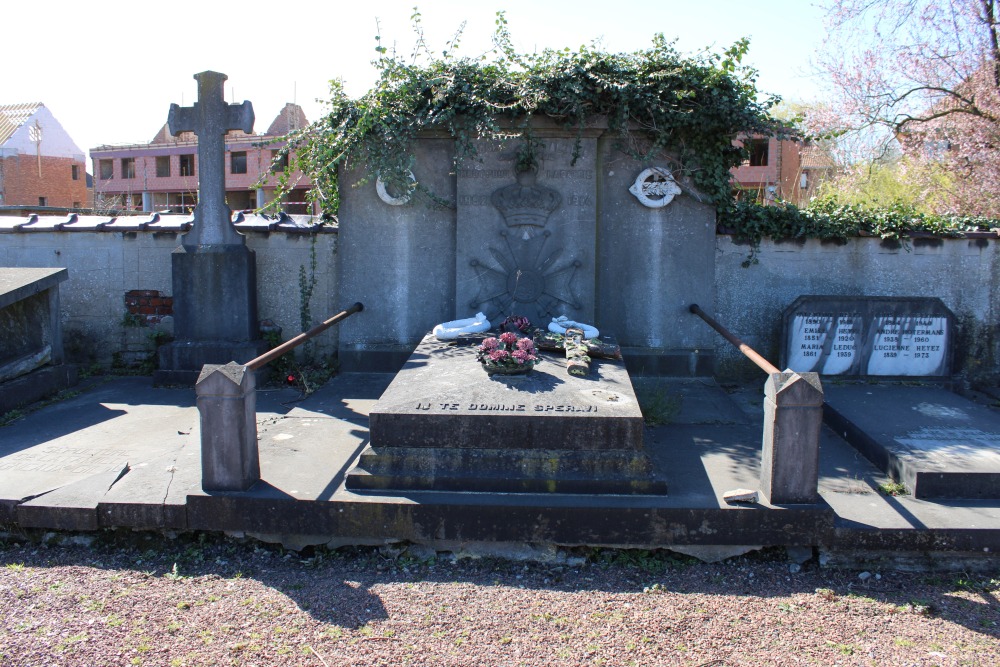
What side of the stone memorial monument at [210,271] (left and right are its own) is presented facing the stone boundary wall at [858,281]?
left

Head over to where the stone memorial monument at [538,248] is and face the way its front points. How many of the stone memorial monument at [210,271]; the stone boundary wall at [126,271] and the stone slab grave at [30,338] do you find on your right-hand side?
3

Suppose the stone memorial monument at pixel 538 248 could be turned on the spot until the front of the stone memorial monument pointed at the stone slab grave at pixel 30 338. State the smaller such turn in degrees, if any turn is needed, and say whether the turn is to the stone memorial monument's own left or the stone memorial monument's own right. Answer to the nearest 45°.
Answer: approximately 90° to the stone memorial monument's own right

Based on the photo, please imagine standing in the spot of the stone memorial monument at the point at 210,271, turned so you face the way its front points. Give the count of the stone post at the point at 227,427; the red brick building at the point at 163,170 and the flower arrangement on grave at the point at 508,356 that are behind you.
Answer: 1

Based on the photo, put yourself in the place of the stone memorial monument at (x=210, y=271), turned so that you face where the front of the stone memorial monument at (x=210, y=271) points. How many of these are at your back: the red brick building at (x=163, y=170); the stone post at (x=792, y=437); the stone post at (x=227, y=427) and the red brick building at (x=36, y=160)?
2

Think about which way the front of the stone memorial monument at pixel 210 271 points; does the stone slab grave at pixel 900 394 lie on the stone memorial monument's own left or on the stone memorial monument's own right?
on the stone memorial monument's own left

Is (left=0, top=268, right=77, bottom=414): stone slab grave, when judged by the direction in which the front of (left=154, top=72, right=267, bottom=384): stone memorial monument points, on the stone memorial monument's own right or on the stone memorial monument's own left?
on the stone memorial monument's own right

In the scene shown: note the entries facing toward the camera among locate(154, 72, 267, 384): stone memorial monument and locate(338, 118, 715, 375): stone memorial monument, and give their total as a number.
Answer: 2

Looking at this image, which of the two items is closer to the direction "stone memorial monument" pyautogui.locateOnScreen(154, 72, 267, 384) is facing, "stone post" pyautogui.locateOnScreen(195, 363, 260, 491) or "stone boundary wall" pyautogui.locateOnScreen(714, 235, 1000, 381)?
the stone post

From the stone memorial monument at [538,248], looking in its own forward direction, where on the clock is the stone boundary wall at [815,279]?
The stone boundary wall is roughly at 9 o'clock from the stone memorial monument.

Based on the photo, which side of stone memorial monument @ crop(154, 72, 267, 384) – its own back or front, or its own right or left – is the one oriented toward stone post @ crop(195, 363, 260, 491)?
front

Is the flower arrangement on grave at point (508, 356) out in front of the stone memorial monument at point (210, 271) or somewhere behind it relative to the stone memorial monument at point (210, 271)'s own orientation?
in front

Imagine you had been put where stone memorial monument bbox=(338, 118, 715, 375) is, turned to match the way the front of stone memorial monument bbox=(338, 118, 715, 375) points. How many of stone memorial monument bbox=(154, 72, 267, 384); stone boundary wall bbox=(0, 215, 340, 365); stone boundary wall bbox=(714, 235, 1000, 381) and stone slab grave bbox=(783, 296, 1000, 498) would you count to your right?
2
